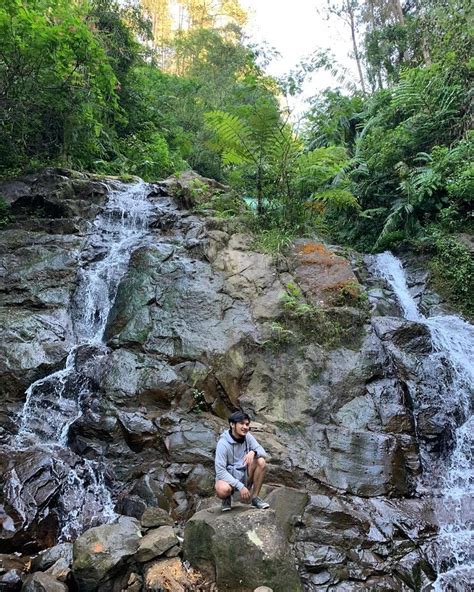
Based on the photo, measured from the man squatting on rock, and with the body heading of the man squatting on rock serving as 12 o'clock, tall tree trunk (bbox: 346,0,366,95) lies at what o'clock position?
The tall tree trunk is roughly at 8 o'clock from the man squatting on rock.

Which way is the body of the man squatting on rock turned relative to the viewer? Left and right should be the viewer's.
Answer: facing the viewer and to the right of the viewer

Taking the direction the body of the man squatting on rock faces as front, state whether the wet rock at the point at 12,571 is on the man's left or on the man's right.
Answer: on the man's right

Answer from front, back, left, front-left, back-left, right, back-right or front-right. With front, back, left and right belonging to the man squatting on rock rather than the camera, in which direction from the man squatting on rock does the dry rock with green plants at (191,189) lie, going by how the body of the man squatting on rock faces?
back-left

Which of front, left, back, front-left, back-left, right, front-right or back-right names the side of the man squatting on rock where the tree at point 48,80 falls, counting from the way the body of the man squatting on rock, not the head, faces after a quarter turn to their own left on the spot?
left

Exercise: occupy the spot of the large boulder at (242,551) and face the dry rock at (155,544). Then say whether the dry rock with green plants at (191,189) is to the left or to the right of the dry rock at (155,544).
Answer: right
